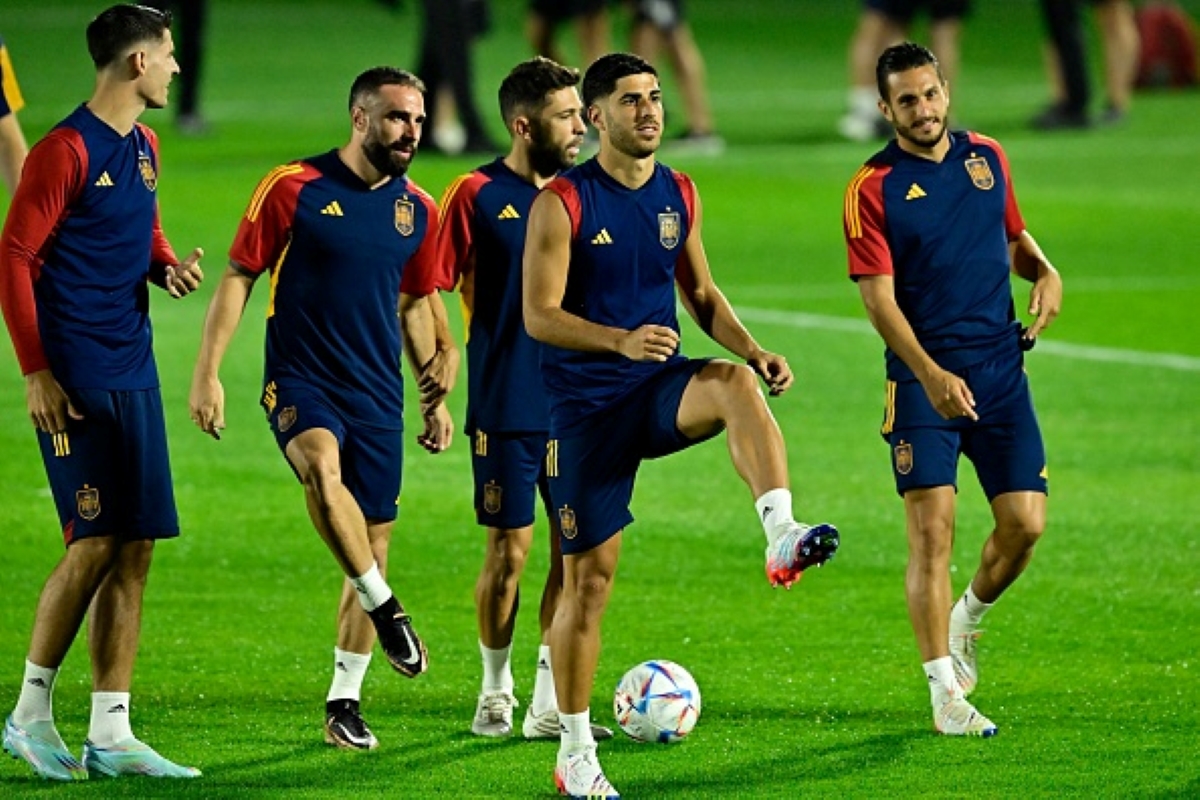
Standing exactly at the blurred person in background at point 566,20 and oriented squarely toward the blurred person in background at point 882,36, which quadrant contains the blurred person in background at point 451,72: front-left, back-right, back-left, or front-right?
back-right

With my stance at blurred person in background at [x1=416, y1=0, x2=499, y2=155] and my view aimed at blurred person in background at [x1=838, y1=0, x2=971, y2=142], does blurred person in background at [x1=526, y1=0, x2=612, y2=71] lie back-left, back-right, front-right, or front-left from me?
front-left
